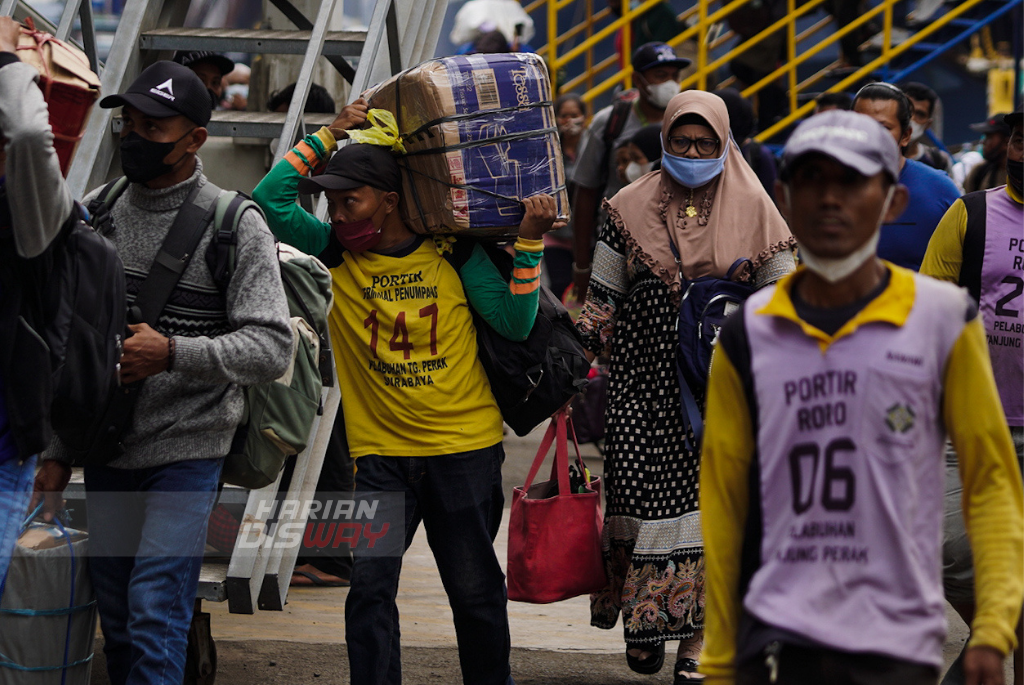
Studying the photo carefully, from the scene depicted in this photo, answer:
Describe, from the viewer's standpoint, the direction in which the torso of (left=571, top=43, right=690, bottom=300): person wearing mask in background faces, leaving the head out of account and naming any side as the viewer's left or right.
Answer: facing the viewer and to the right of the viewer

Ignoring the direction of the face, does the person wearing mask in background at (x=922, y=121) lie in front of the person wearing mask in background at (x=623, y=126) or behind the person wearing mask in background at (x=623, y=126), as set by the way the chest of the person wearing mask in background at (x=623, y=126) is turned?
in front

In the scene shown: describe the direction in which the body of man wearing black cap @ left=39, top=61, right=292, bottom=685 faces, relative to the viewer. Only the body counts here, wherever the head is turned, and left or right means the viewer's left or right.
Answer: facing the viewer and to the left of the viewer

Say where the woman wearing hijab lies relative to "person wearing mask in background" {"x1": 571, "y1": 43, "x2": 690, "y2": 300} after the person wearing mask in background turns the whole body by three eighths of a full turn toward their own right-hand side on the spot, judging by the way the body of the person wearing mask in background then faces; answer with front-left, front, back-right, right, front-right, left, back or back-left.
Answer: left

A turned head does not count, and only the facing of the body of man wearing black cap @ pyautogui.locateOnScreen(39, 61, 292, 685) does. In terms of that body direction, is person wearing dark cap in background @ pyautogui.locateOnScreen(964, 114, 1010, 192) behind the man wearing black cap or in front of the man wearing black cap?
behind

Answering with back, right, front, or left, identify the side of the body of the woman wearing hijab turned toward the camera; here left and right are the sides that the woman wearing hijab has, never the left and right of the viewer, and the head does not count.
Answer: front

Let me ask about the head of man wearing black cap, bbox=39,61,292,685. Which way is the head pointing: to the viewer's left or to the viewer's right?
to the viewer's left

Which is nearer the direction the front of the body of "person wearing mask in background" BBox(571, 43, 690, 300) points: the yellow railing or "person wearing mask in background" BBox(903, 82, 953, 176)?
the person wearing mask in background

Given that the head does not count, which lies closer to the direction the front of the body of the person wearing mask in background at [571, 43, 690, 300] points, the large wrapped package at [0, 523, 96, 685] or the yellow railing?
the large wrapped package

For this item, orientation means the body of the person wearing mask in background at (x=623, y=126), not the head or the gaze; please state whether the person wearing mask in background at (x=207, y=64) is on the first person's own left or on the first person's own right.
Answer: on the first person's own right

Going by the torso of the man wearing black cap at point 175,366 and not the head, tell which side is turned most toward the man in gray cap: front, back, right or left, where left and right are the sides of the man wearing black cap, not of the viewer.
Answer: left

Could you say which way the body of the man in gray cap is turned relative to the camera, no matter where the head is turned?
toward the camera

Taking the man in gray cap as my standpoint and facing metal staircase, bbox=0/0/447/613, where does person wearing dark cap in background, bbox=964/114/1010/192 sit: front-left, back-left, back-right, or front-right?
front-right

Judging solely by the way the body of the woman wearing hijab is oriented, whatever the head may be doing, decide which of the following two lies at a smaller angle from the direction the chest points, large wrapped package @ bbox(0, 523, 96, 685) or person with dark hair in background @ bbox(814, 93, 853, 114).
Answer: the large wrapped package
